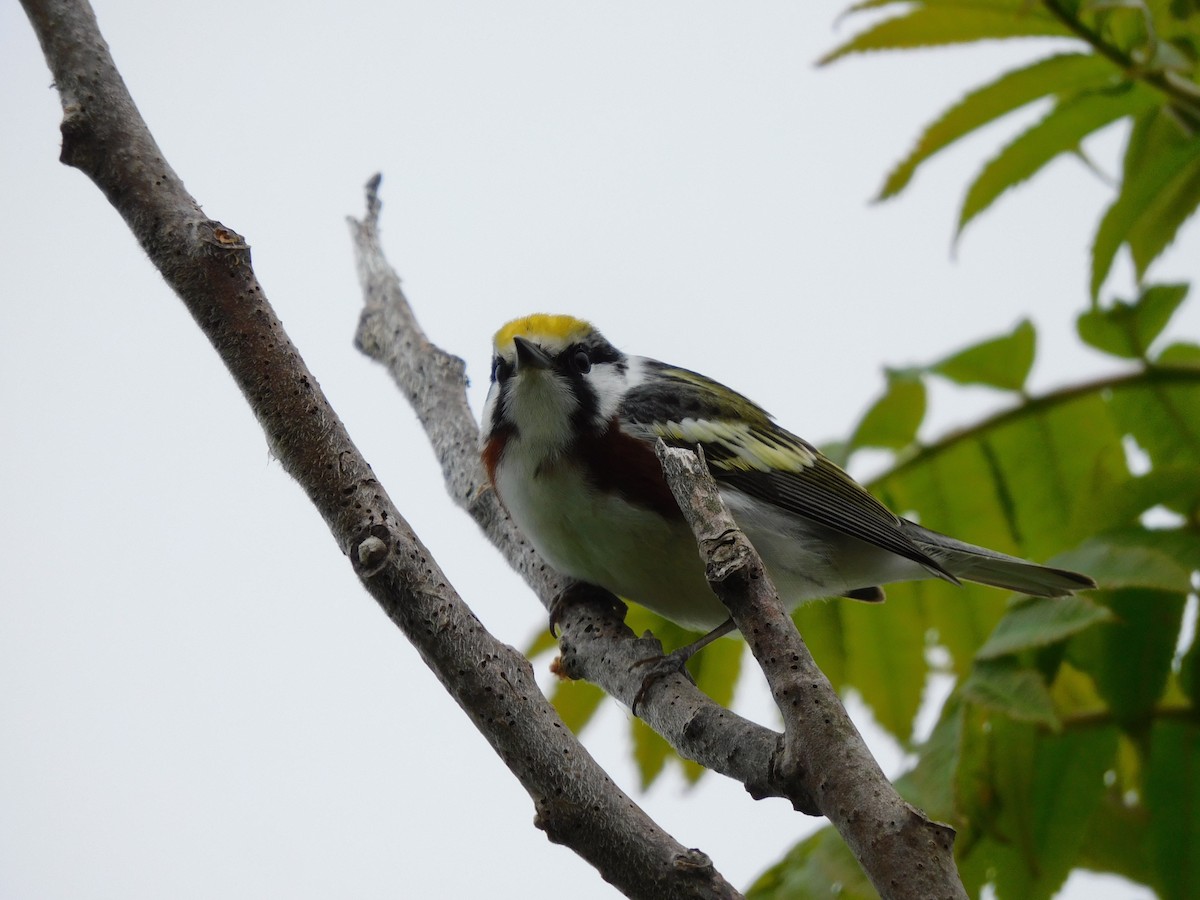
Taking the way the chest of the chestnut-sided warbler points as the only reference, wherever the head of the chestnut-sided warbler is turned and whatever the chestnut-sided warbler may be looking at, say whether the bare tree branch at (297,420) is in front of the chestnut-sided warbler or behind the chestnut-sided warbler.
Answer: in front

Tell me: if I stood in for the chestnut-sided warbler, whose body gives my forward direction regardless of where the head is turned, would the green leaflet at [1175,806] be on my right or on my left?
on my left

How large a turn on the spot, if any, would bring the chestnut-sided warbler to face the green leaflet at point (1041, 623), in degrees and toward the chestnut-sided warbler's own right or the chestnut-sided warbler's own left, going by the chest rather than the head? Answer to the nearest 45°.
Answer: approximately 180°

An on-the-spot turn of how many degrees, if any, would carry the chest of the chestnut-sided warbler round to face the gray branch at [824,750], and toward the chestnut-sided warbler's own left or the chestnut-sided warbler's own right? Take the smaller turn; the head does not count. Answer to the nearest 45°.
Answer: approximately 45° to the chestnut-sided warbler's own left
